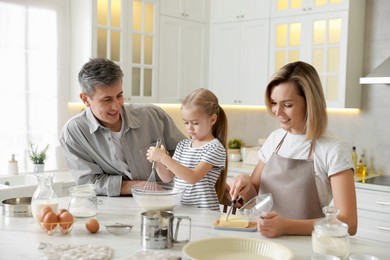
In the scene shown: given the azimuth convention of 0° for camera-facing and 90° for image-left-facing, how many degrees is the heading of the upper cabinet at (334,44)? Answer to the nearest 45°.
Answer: approximately 45°

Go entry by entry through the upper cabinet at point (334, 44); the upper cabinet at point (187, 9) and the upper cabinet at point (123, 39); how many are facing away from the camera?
0

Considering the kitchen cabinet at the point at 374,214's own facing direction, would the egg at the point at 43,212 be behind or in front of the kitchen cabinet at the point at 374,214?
in front

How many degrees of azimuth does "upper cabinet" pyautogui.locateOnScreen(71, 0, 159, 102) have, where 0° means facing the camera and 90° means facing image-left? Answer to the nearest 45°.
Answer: approximately 315°

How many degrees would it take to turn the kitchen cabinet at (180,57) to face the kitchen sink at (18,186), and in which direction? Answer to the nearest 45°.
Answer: approximately 90° to its right

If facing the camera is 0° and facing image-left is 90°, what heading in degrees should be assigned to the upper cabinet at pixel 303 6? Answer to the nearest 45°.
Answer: approximately 45°

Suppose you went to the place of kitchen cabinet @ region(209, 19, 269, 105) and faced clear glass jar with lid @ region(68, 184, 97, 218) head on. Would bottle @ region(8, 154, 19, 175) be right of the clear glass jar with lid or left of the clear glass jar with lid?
right

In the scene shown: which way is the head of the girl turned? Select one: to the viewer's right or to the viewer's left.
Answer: to the viewer's left

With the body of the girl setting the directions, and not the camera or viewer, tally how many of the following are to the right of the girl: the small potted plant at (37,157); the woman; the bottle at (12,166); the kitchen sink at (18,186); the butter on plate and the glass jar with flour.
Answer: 3

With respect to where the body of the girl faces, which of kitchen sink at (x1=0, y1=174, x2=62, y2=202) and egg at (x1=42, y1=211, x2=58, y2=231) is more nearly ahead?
the egg

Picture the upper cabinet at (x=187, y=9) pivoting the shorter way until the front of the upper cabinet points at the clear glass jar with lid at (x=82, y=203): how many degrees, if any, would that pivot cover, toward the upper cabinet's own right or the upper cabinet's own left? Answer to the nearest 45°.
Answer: approximately 45° to the upper cabinet's own right

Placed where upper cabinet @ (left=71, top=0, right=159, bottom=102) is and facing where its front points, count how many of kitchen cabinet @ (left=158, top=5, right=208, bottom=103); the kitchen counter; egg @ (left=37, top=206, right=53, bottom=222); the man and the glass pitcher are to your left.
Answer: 1

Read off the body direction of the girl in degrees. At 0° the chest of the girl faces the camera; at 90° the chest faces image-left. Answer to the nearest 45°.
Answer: approximately 45°

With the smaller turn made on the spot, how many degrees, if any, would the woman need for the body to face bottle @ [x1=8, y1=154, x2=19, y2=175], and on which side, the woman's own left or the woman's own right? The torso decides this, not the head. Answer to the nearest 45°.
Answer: approximately 90° to the woman's own right

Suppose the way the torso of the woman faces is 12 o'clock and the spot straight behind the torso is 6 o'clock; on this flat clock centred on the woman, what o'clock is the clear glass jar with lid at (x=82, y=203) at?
The clear glass jar with lid is roughly at 1 o'clock from the woman.

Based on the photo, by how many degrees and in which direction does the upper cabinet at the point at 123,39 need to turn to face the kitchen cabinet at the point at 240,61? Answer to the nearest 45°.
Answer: approximately 45° to its left
